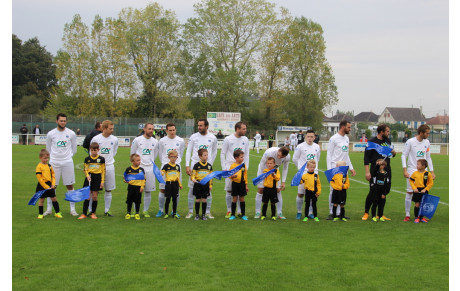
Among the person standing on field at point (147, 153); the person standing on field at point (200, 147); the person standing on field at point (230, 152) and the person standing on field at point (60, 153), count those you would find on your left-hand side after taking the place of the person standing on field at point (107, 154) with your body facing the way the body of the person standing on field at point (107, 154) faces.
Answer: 3

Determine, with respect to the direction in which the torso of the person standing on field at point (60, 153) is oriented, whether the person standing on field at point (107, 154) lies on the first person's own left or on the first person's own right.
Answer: on the first person's own left

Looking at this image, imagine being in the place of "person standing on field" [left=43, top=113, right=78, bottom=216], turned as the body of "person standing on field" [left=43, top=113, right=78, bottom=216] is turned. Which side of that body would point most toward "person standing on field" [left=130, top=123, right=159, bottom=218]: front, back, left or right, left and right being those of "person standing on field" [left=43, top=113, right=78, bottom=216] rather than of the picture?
left

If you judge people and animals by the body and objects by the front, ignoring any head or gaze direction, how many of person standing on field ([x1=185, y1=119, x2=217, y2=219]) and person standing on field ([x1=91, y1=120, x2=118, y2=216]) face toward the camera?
2

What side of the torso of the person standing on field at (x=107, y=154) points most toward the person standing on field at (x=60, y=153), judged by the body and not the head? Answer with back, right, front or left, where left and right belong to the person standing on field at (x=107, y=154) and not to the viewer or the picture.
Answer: right

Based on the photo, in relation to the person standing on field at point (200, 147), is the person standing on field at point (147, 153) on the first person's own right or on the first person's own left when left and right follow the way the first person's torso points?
on the first person's own right

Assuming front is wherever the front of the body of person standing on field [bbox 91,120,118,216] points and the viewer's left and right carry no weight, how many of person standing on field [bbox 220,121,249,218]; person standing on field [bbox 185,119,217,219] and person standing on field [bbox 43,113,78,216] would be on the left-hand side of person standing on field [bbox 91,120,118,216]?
2

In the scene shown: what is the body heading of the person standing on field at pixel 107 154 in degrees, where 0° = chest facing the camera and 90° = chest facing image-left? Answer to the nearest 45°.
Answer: approximately 0°
